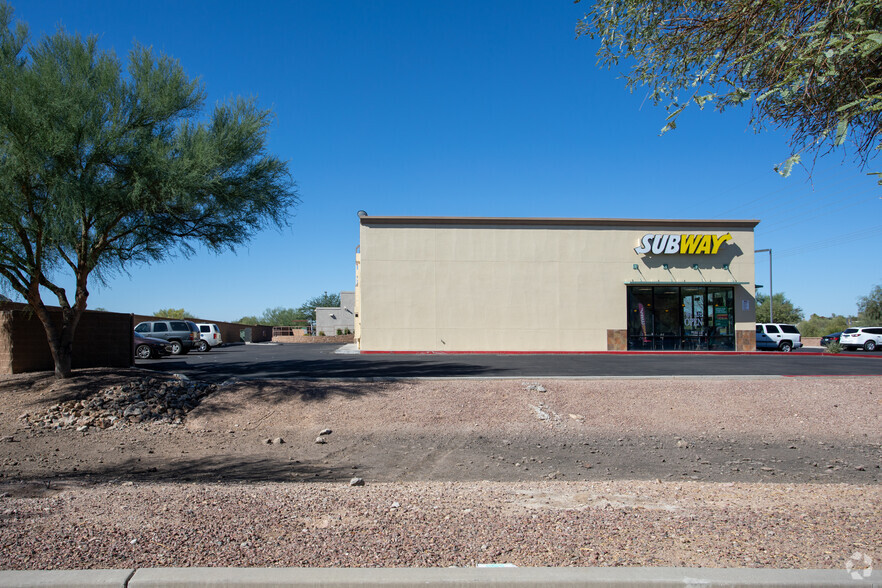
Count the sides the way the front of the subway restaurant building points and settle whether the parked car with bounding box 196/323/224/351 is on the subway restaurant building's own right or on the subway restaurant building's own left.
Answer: on the subway restaurant building's own right

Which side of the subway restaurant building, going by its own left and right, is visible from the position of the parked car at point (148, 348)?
right

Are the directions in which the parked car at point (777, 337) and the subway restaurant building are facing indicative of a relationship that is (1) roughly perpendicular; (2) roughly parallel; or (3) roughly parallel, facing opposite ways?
roughly perpendicular

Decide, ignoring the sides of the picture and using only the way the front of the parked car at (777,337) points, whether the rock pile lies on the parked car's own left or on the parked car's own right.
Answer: on the parked car's own left

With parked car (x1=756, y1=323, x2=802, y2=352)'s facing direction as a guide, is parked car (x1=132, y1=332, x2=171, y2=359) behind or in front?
in front

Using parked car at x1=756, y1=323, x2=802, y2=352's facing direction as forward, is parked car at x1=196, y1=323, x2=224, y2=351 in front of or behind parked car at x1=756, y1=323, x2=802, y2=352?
in front

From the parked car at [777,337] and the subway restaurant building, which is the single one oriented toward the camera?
the subway restaurant building

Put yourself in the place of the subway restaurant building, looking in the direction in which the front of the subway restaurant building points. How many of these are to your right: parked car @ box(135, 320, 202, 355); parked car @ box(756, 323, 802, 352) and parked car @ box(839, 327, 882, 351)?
1

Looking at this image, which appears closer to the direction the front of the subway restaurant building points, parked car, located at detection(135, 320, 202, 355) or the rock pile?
the rock pile

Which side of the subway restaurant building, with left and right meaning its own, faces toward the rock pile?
front

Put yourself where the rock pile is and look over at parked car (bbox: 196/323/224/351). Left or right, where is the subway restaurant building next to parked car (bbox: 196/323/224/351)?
right

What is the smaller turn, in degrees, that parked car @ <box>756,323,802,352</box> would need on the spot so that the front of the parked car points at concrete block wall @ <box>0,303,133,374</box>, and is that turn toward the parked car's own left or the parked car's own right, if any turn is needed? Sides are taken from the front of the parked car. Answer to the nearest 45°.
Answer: approximately 45° to the parked car's own left

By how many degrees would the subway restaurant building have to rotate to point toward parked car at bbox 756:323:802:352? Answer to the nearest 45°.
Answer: approximately 135° to its left

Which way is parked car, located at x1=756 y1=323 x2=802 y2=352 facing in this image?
to the viewer's left

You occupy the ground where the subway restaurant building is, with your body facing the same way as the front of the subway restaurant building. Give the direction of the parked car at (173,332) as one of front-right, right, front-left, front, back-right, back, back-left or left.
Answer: right

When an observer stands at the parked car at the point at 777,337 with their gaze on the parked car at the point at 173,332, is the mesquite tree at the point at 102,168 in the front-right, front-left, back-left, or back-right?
front-left

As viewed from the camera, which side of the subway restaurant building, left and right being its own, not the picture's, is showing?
front
